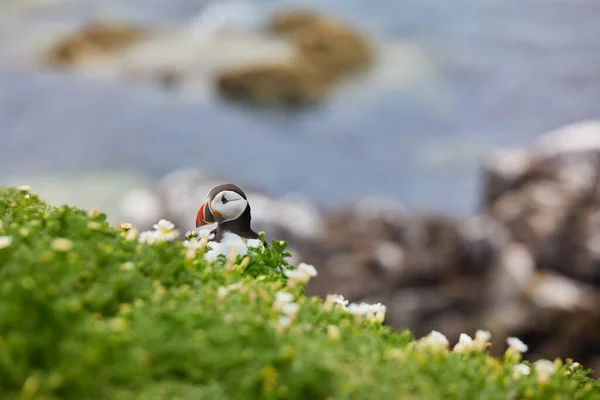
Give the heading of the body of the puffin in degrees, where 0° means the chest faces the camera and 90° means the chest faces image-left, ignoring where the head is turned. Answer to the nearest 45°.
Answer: approximately 90°

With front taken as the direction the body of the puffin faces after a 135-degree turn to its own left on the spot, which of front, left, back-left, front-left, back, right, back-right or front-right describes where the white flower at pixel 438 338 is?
front

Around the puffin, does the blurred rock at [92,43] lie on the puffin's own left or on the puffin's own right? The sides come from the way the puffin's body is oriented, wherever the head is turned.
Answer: on the puffin's own right
